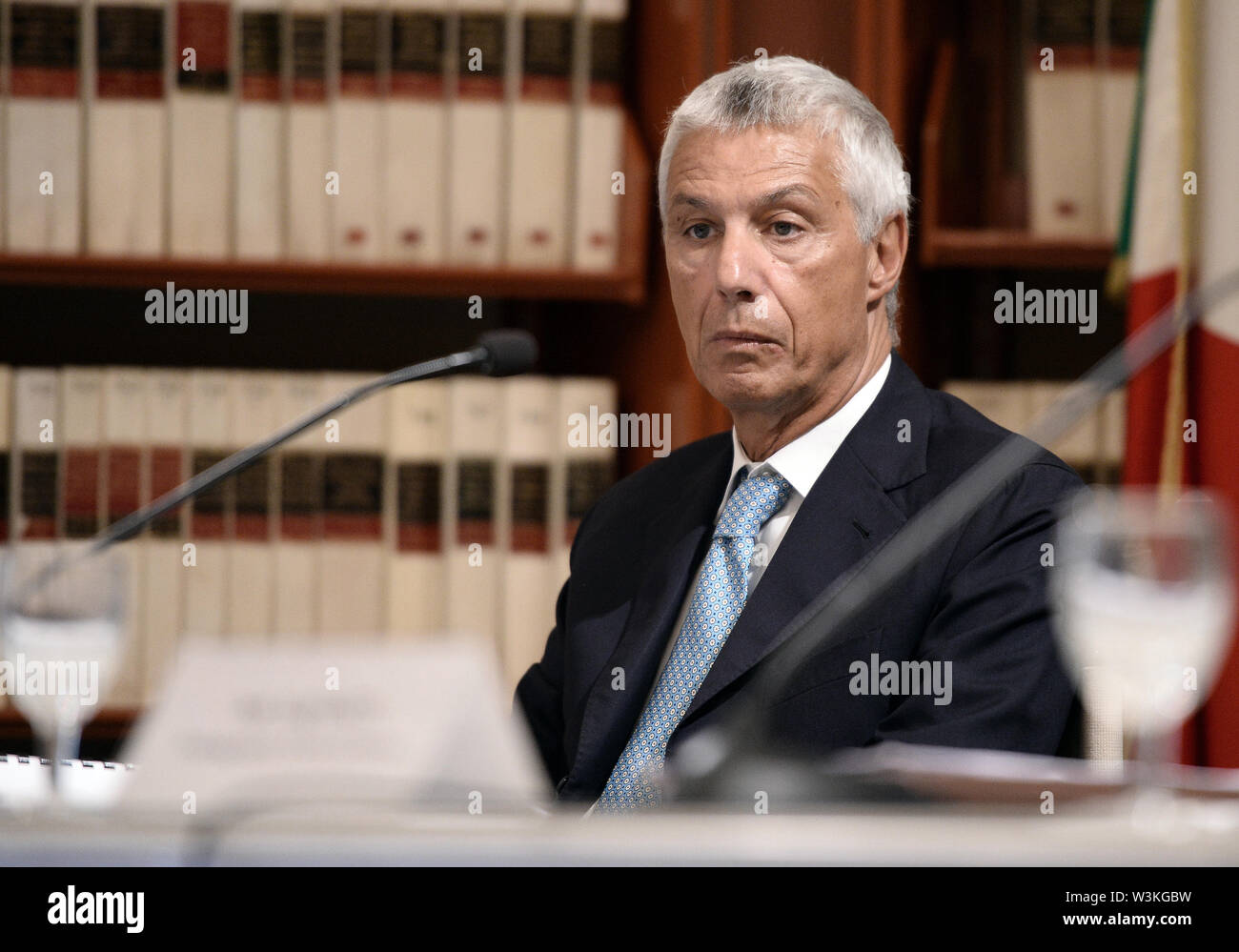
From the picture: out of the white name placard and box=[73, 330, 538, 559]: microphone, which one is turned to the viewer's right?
the microphone

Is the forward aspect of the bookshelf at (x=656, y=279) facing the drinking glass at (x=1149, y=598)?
yes

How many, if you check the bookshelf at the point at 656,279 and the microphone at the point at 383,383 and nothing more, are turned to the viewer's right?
1

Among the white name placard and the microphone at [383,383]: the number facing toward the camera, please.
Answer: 1

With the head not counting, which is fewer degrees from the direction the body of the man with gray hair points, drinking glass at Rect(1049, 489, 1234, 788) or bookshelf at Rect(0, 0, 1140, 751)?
the drinking glass

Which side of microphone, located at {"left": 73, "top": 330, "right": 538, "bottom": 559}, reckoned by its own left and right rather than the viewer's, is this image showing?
right
